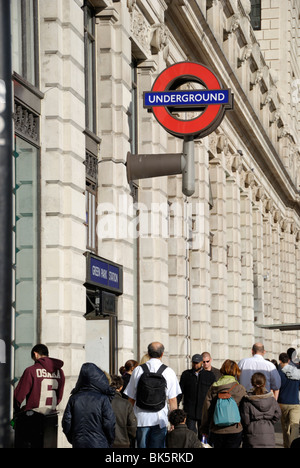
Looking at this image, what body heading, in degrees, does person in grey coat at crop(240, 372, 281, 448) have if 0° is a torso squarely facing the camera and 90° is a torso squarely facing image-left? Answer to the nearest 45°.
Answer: approximately 180°

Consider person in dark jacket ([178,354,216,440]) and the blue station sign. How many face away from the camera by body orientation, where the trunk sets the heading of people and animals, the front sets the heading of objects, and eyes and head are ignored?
0

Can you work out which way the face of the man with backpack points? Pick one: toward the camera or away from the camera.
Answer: away from the camera

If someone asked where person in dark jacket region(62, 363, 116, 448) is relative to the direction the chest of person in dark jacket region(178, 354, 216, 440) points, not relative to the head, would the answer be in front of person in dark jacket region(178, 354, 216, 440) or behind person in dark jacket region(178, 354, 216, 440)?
in front

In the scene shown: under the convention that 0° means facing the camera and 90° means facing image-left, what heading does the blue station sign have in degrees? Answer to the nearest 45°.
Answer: approximately 315°

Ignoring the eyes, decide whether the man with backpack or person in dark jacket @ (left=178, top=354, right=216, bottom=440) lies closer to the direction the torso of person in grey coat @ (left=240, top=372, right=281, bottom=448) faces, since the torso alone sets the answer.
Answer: the person in dark jacket

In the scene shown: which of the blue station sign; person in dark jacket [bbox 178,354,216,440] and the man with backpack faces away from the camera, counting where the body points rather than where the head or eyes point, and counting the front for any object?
the man with backpack

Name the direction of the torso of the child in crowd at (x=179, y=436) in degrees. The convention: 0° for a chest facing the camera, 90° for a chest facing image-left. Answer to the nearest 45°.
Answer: approximately 180°
